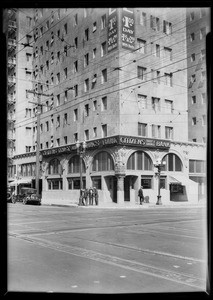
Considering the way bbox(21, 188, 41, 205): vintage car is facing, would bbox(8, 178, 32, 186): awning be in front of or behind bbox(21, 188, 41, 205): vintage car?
behind

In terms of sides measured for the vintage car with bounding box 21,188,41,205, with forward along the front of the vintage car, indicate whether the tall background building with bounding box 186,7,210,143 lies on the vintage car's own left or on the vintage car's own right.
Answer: on the vintage car's own left

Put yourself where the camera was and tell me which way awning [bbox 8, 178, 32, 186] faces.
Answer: facing the viewer and to the left of the viewer

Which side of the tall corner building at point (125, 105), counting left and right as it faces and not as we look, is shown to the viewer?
front

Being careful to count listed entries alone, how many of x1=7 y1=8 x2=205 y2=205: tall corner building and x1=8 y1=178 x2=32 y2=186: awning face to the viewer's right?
0

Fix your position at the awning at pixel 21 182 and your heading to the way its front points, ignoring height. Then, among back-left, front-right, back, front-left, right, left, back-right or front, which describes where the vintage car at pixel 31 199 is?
front-left

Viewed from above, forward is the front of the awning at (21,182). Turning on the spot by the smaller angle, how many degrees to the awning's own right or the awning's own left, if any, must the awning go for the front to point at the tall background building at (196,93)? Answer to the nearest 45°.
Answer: approximately 90° to the awning's own left

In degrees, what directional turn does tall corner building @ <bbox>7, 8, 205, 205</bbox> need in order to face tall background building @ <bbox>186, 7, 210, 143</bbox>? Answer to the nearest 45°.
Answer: approximately 135° to its left
